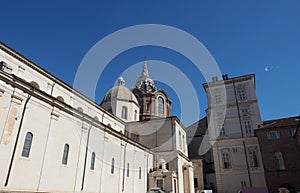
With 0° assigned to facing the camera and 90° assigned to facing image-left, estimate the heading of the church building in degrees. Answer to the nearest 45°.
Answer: approximately 45°
